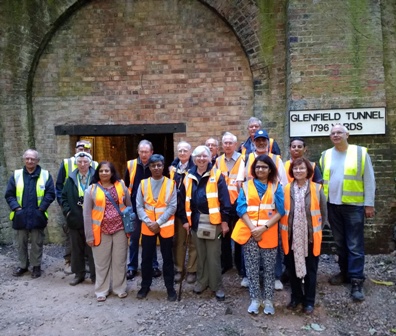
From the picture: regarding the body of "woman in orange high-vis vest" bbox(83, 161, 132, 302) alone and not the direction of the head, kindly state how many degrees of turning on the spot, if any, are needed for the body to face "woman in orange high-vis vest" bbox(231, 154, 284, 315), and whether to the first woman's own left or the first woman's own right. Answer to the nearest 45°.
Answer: approximately 45° to the first woman's own left

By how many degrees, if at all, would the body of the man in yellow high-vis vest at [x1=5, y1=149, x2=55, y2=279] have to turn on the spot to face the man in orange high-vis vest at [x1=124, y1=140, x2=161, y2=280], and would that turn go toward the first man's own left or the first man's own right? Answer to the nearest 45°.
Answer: approximately 45° to the first man's own left

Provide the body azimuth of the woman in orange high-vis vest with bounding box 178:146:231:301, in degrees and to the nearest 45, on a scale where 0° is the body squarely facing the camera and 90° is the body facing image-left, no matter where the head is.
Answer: approximately 0°

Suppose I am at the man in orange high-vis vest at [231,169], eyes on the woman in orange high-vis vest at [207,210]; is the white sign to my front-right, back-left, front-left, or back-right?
back-left

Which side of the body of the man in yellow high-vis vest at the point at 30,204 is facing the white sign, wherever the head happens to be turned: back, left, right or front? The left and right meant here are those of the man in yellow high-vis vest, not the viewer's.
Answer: left

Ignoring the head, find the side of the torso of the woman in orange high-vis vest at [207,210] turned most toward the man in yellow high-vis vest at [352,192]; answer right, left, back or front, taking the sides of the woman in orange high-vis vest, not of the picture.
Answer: left

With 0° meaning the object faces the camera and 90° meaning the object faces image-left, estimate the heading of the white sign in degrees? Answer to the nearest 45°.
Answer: approximately 0°

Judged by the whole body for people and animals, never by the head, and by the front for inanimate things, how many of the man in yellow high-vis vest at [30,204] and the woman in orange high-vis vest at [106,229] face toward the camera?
2

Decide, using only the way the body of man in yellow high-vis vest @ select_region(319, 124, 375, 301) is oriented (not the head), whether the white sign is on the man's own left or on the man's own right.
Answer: on the man's own right

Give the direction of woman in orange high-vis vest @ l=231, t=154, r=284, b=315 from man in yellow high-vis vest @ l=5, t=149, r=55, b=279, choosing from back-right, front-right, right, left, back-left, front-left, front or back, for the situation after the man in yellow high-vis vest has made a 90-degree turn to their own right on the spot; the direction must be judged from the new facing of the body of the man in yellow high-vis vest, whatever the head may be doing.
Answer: back-left

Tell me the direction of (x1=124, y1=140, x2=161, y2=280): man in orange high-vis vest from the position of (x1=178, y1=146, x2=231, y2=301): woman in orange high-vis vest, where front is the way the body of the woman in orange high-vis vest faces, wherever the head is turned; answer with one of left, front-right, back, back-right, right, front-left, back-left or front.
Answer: back-right

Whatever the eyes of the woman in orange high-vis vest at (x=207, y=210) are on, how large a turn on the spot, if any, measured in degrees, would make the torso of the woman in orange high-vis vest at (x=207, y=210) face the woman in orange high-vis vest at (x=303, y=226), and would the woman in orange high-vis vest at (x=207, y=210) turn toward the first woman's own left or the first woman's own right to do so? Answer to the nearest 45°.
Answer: approximately 90° to the first woman's own left
